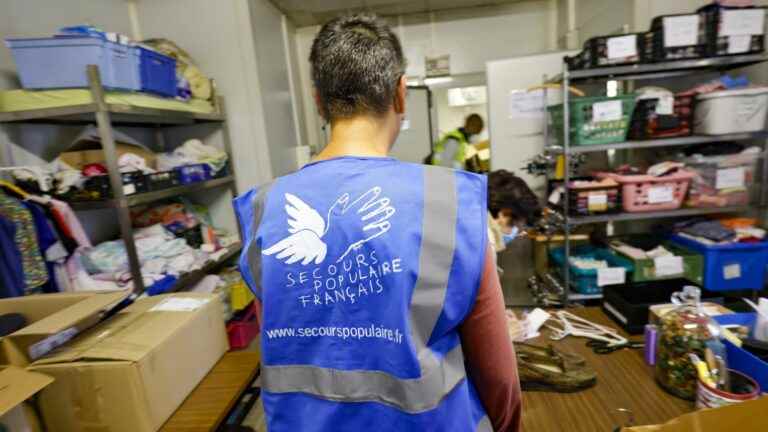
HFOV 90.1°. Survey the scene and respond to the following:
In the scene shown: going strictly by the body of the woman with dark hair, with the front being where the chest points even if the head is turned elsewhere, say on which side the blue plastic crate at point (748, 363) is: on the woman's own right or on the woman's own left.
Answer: on the woman's own left

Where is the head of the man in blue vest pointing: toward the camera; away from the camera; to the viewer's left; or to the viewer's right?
away from the camera
